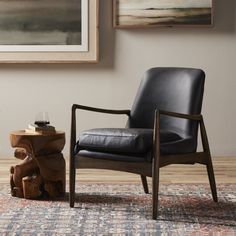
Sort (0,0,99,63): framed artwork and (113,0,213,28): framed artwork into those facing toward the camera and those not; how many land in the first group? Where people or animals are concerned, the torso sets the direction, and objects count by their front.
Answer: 2

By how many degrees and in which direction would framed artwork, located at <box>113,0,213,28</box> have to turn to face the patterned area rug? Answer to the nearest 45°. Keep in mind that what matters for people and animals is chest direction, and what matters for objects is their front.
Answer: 0° — it already faces it

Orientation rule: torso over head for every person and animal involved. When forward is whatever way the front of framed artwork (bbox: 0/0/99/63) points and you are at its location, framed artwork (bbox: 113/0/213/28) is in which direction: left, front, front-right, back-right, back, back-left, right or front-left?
left

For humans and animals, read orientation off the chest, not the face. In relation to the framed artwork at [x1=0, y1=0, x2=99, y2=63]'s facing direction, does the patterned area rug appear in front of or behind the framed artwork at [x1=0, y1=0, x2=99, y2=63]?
in front

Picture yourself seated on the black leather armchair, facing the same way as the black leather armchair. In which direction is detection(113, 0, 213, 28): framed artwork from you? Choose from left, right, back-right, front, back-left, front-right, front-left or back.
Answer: back-right

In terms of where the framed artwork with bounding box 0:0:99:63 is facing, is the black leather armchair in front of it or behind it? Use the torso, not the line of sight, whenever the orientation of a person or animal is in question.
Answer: in front

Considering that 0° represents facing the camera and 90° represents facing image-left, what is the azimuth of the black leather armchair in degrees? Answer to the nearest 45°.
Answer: approximately 45°

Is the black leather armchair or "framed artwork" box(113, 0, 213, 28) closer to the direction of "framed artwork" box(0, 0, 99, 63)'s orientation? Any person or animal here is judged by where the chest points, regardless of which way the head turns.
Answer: the black leather armchair

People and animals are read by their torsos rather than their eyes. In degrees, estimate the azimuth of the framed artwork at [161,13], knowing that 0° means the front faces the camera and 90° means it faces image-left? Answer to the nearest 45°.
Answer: approximately 0°

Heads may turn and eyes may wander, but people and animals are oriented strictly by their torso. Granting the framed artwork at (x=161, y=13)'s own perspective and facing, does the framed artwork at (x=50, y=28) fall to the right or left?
on its right

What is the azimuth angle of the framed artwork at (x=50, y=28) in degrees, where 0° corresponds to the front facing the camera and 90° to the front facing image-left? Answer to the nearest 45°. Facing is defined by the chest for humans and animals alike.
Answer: approximately 0°

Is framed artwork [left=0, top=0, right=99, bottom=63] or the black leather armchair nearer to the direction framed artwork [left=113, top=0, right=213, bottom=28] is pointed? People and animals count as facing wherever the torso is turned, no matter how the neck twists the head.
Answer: the black leather armchair
